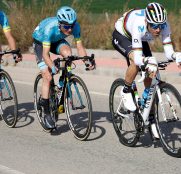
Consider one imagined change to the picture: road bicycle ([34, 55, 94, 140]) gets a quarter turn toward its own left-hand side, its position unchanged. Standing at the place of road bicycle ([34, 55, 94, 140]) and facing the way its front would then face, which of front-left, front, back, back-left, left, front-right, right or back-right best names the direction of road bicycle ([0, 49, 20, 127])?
left

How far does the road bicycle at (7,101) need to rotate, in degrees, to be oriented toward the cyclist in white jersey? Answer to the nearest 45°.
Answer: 0° — it already faces them

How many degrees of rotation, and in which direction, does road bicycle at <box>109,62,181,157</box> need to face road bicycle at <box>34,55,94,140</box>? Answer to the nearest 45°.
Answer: approximately 180°

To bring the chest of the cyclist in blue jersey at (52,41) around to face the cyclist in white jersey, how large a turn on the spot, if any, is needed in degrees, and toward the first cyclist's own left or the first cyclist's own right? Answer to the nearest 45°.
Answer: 0° — they already face them

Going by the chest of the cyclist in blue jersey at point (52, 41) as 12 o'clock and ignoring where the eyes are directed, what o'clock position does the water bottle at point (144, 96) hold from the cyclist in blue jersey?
The water bottle is roughly at 12 o'clock from the cyclist in blue jersey.

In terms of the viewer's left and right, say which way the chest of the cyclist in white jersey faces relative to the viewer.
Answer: facing the viewer and to the right of the viewer

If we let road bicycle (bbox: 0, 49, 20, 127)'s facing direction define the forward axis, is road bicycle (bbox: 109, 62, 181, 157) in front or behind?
in front

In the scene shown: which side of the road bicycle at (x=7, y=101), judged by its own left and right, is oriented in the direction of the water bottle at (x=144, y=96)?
front
